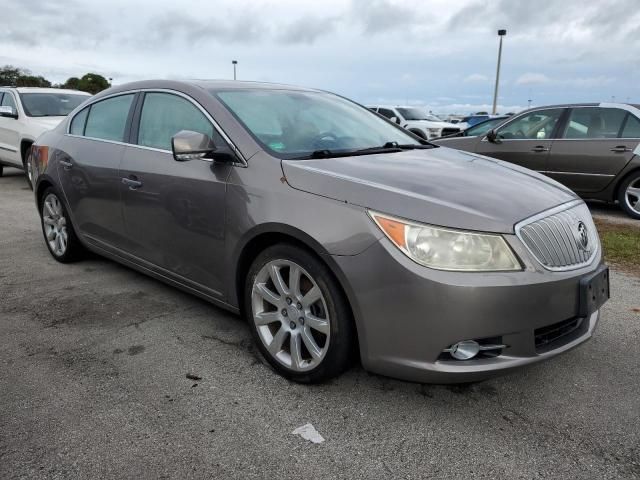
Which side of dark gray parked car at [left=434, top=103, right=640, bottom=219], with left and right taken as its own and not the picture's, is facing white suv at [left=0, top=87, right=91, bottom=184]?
front

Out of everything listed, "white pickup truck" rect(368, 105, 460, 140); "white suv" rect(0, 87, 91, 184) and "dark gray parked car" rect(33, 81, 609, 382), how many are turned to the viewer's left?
0

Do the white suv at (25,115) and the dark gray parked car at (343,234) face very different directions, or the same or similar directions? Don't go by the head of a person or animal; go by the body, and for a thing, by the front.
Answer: same or similar directions

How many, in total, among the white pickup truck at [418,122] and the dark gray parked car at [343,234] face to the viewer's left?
0

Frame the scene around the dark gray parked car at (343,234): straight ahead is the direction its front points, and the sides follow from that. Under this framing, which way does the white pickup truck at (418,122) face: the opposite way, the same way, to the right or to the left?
the same way

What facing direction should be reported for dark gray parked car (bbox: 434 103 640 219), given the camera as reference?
facing to the left of the viewer

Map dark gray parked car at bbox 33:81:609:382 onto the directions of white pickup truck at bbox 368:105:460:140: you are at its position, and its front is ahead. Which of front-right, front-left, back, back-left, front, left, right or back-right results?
front-right

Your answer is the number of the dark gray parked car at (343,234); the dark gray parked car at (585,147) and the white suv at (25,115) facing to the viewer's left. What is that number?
1

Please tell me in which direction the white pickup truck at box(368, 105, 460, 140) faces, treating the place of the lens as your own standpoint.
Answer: facing the viewer and to the right of the viewer

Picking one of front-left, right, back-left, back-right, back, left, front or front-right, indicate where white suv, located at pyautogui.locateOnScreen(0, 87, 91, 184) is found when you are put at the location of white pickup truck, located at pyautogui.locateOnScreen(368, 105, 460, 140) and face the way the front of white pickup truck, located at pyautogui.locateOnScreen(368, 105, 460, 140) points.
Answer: right

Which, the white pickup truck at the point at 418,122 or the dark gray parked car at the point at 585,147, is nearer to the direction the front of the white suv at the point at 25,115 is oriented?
the dark gray parked car

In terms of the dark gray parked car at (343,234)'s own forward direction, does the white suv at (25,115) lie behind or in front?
behind

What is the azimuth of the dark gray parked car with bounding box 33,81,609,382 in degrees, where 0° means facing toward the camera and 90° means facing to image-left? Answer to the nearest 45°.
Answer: approximately 315°
